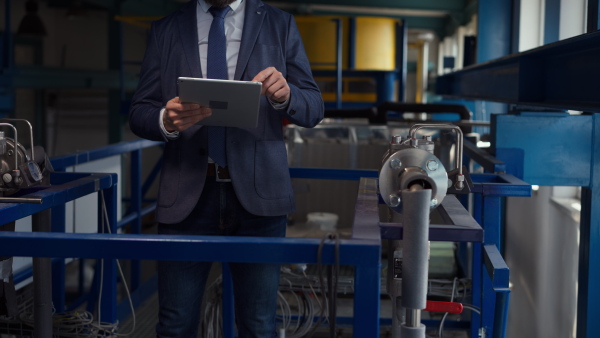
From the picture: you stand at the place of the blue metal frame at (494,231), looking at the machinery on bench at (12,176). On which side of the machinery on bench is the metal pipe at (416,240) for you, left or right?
left

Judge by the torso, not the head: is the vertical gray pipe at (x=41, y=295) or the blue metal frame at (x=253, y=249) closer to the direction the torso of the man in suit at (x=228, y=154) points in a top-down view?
the blue metal frame

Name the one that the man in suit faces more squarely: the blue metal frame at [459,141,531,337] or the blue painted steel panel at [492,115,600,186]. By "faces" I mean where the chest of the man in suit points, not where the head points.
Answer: the blue metal frame

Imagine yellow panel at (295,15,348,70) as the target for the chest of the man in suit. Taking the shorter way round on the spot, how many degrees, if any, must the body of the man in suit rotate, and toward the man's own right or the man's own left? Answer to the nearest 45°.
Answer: approximately 180°

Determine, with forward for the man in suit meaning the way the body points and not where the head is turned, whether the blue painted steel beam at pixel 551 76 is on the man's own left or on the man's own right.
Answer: on the man's own left

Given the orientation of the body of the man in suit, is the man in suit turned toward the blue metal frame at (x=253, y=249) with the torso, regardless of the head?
yes

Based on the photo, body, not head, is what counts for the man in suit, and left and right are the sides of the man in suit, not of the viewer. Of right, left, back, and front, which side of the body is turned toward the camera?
front

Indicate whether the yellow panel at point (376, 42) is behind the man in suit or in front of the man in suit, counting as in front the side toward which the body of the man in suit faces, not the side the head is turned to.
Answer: behind

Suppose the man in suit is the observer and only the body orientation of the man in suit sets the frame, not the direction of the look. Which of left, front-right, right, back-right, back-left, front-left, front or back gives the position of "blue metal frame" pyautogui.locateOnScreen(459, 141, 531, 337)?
left
